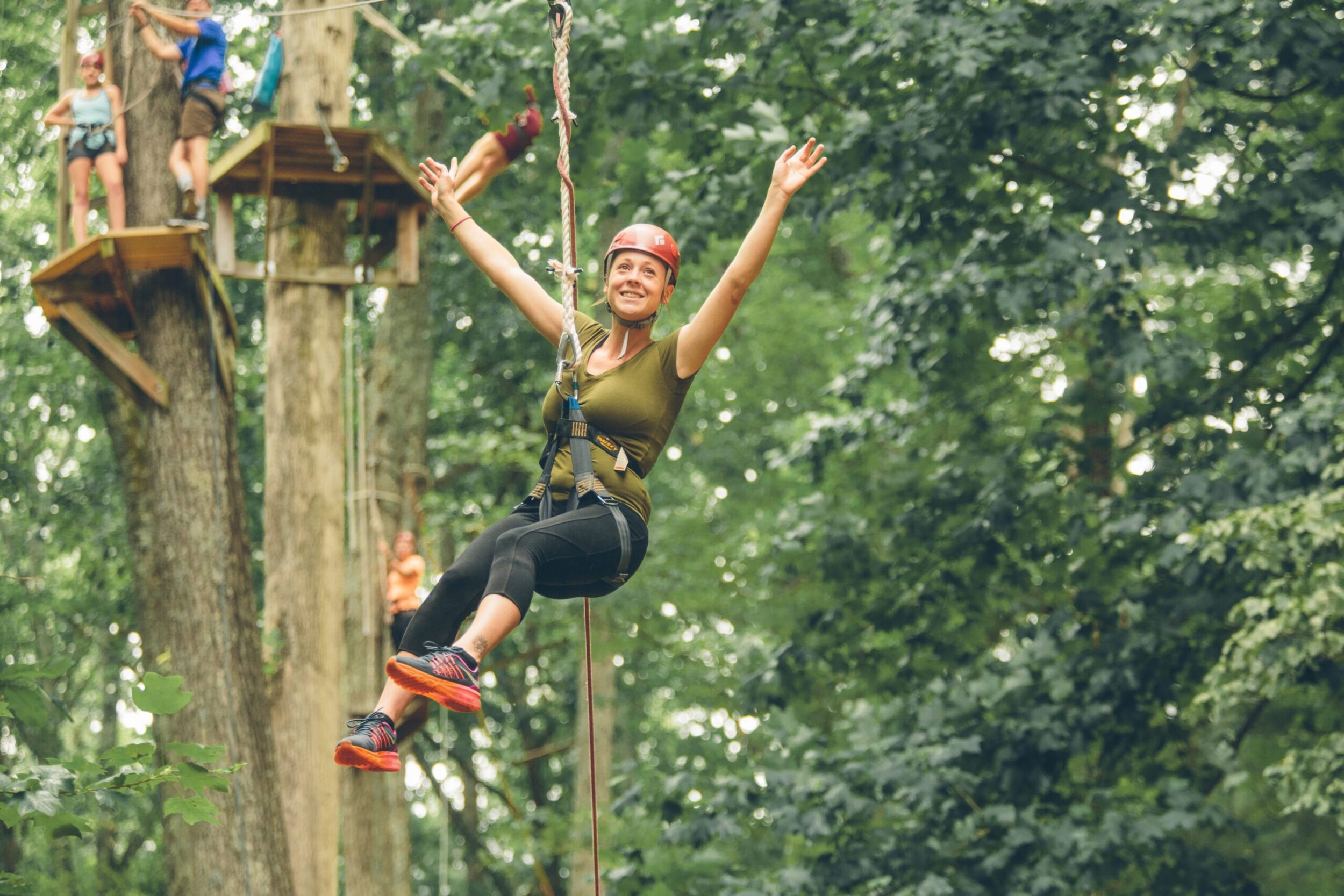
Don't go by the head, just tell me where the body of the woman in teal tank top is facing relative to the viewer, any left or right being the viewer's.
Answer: facing the viewer

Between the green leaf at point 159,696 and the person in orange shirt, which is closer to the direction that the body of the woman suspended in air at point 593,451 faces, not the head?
the green leaf

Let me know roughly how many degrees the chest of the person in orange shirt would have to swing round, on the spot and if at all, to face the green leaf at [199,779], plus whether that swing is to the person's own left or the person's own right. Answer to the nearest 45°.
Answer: approximately 45° to the person's own left

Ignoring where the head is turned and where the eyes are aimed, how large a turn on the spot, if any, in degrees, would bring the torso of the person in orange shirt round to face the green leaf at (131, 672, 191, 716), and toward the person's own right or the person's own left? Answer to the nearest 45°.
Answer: approximately 45° to the person's own left

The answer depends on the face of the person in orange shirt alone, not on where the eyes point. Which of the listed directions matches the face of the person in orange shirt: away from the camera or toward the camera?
toward the camera

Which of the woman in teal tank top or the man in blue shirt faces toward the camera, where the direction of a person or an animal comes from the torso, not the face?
the woman in teal tank top

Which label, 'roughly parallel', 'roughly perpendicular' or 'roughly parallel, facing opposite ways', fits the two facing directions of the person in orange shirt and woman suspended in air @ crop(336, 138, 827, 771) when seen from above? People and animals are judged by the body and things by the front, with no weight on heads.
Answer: roughly parallel

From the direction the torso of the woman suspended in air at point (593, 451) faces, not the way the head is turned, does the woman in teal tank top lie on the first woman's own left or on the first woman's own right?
on the first woman's own right
